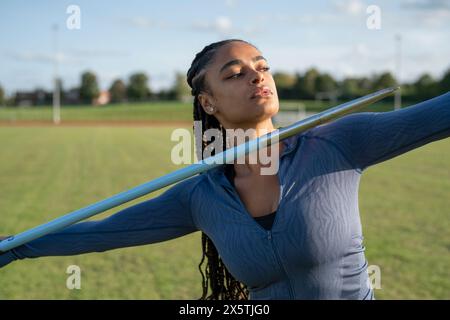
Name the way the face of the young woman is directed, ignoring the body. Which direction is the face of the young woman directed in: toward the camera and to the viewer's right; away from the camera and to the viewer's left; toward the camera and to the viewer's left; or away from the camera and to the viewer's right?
toward the camera and to the viewer's right

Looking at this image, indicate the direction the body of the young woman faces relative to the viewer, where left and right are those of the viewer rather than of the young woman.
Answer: facing the viewer
